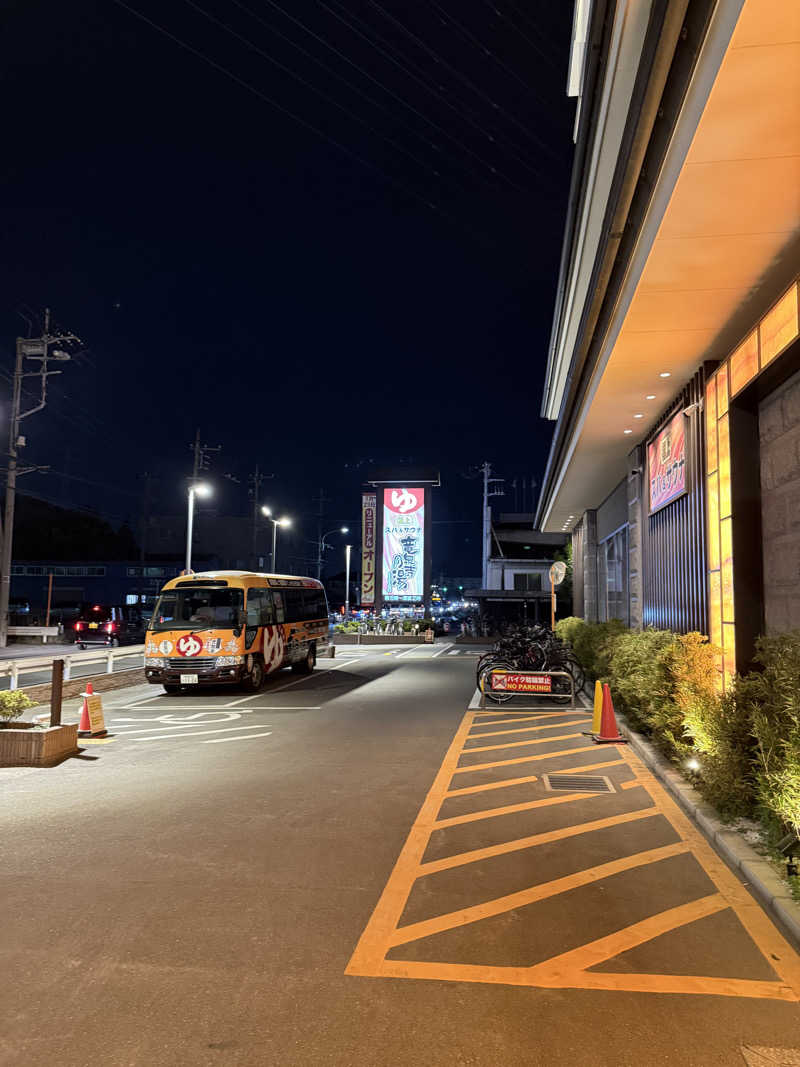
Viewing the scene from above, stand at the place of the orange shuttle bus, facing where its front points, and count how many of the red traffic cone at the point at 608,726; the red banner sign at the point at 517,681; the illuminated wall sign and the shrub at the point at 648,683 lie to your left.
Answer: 4

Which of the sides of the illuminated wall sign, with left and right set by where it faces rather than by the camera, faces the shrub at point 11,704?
front

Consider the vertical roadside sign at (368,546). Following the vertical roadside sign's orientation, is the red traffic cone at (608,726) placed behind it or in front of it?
in front

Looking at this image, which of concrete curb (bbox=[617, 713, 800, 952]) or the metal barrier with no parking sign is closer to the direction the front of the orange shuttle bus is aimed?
the concrete curb

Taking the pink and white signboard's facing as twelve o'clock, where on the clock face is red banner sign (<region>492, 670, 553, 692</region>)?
The red banner sign is roughly at 12 o'clock from the pink and white signboard.

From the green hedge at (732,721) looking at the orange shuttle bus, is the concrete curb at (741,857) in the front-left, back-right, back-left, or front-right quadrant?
back-left

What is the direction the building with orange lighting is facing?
to the viewer's left

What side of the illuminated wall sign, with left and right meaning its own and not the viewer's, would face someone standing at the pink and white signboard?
right

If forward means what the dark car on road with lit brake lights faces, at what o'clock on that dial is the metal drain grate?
The metal drain grate is roughly at 4 o'clock from the dark car on road with lit brake lights.

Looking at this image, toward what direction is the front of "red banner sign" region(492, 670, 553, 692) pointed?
toward the camera
